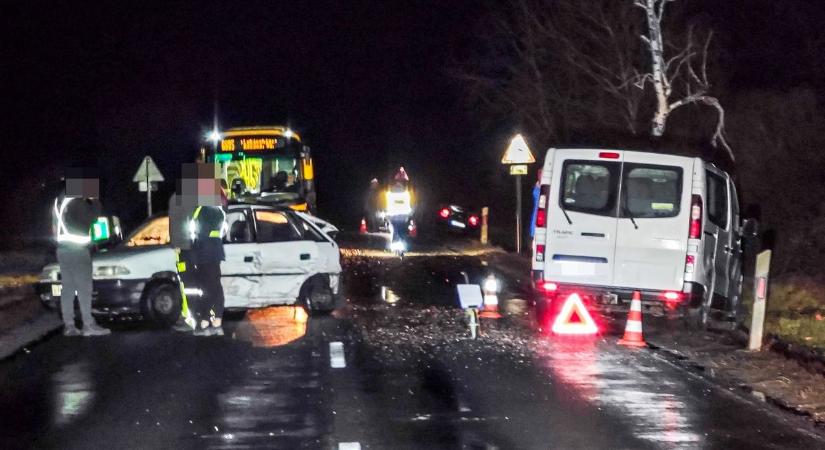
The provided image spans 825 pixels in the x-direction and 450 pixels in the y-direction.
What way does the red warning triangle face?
toward the camera

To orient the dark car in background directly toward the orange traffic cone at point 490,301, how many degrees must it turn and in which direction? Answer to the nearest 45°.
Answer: approximately 180°

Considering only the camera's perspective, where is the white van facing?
facing away from the viewer

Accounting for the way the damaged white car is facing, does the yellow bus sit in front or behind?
behind

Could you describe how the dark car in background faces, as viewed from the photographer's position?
facing away from the viewer
